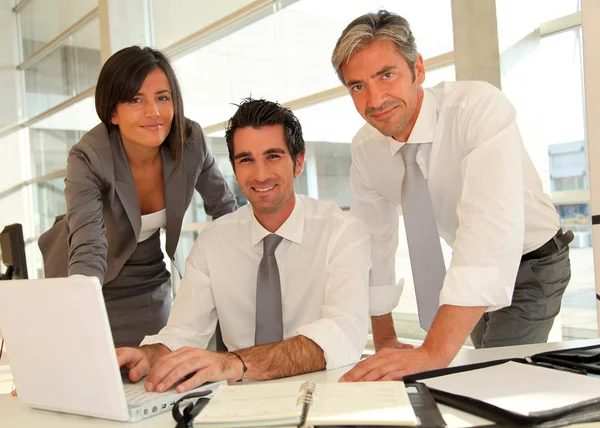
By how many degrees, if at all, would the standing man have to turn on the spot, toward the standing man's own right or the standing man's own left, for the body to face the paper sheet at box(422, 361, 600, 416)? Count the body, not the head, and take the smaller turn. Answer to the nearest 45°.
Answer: approximately 45° to the standing man's own left

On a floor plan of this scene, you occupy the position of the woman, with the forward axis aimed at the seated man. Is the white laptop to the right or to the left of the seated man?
right

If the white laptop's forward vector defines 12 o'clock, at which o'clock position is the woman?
The woman is roughly at 11 o'clock from the white laptop.

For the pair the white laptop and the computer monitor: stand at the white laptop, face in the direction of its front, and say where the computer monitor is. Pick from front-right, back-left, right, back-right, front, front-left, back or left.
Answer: front-left

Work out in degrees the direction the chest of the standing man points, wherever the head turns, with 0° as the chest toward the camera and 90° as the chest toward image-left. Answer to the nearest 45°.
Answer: approximately 45°

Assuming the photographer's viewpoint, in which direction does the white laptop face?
facing away from the viewer and to the right of the viewer

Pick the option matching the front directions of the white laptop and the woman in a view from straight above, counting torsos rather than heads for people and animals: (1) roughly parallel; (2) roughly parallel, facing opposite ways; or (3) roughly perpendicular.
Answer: roughly perpendicular

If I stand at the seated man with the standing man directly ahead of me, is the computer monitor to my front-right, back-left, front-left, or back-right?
back-left

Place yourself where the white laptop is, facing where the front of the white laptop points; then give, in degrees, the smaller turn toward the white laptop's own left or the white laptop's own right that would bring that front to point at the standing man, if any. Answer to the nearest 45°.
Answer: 0° — it already faces them
